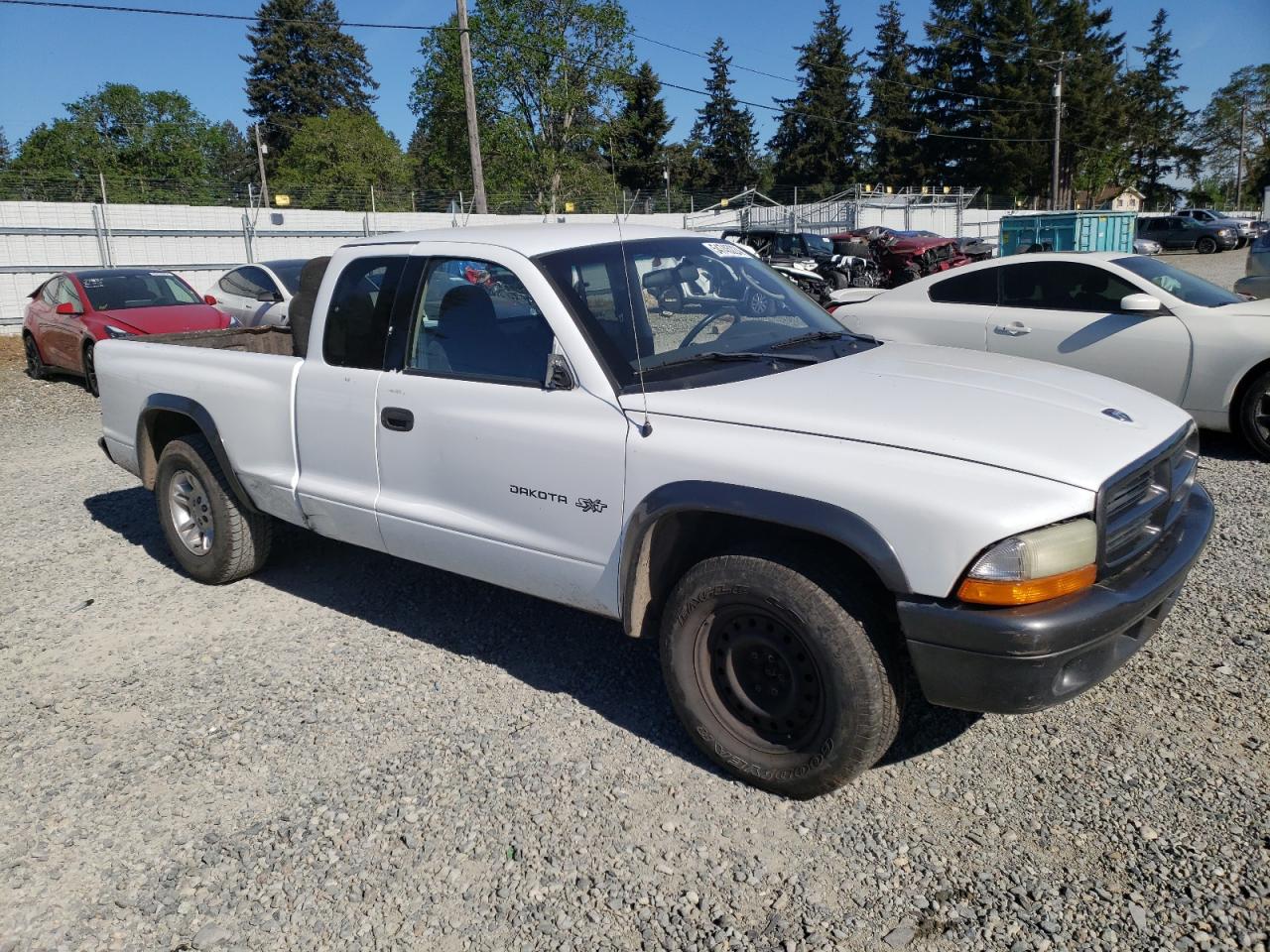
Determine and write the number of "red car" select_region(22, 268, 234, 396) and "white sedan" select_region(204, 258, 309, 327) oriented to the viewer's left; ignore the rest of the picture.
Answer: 0

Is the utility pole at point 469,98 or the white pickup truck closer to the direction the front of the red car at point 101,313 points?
the white pickup truck

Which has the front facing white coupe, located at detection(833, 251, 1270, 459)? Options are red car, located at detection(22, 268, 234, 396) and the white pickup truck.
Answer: the red car

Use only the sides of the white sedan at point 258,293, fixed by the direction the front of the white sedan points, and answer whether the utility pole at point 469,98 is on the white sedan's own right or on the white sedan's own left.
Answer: on the white sedan's own left

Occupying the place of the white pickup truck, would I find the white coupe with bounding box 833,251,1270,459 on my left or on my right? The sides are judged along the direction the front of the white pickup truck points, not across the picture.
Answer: on my left

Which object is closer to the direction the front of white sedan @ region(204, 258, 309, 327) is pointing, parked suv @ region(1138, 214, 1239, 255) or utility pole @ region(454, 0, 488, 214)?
the parked suv

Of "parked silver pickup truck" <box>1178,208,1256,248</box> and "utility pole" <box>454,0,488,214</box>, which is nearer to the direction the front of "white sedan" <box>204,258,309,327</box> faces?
the parked silver pickup truck

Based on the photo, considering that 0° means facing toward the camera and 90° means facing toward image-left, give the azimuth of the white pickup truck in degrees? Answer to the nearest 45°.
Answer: approximately 315°
